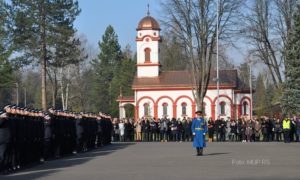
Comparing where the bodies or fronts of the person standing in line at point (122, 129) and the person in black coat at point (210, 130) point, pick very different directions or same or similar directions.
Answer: same or similar directions

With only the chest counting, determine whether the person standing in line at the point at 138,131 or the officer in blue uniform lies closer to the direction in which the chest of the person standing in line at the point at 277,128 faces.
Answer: the officer in blue uniform

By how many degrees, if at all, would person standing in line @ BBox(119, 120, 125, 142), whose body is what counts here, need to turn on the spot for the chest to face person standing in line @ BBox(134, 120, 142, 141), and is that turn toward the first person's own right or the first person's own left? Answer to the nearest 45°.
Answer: approximately 135° to the first person's own left

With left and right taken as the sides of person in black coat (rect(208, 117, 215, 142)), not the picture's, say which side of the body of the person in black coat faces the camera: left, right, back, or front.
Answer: front

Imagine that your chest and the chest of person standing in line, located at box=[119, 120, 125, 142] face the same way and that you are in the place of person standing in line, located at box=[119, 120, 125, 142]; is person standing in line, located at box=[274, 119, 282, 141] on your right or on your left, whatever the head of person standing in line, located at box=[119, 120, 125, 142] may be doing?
on your left

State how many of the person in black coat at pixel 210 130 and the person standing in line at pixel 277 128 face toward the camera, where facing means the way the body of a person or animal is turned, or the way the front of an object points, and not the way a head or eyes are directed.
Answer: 2

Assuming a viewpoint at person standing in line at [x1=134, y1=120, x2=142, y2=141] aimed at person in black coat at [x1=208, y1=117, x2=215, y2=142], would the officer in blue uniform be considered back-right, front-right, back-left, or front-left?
front-right

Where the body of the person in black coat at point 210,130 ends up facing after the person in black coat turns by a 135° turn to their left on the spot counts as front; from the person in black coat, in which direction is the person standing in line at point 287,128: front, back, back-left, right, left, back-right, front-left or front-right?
right

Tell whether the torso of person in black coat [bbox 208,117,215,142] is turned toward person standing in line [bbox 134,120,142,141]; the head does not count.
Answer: no

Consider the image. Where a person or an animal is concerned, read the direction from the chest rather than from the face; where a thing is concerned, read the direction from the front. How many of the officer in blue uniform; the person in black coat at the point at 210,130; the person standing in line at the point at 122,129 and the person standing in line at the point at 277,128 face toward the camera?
4

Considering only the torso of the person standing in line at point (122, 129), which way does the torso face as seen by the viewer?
toward the camera

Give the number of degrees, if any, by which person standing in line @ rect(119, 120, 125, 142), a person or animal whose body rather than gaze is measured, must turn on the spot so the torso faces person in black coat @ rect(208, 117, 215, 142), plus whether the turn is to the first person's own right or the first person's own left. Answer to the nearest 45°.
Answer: approximately 90° to the first person's own left

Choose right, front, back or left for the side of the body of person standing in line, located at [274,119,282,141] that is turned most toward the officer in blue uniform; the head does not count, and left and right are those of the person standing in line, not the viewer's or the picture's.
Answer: front

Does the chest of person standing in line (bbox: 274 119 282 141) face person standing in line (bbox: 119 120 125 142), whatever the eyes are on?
no

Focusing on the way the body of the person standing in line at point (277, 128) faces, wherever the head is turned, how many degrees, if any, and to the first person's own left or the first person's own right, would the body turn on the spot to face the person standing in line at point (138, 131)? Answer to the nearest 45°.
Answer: approximately 90° to the first person's own right

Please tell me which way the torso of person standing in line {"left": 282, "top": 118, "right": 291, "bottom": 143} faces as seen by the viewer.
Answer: toward the camera
